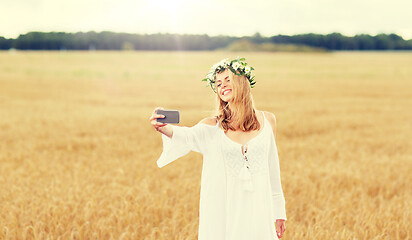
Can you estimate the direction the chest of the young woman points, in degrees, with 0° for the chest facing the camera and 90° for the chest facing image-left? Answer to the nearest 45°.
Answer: approximately 0°
